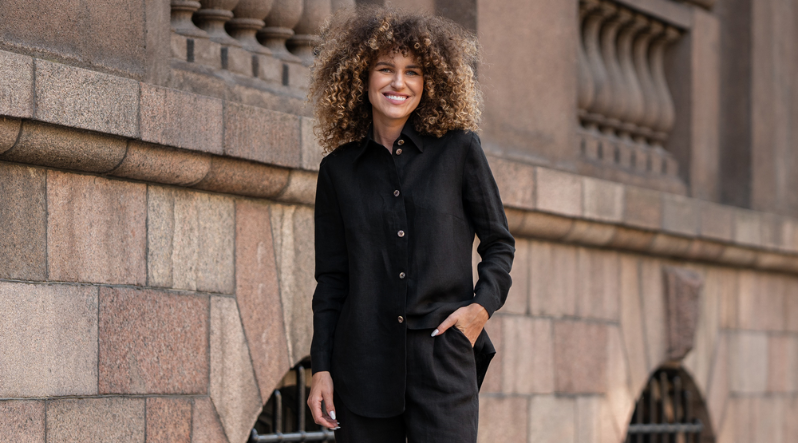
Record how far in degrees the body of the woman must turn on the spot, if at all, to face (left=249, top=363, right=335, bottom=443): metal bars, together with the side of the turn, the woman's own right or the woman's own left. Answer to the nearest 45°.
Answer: approximately 180°

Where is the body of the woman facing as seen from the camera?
toward the camera
